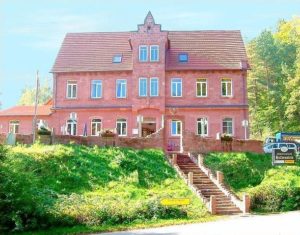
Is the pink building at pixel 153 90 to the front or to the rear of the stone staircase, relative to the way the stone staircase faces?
to the rear

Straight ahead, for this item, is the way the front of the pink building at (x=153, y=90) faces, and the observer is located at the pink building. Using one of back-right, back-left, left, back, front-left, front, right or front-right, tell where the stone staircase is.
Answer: front

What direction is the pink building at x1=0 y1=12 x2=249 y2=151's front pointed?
toward the camera

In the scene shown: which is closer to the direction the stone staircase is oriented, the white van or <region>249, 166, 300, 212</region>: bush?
the bush

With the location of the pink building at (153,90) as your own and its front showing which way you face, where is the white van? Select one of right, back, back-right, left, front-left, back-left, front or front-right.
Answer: front-left

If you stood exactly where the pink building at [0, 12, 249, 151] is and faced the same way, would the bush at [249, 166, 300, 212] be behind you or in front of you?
in front

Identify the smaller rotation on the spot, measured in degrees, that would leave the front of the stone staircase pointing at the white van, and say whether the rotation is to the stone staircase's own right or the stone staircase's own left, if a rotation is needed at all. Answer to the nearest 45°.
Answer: approximately 90° to the stone staircase's own left

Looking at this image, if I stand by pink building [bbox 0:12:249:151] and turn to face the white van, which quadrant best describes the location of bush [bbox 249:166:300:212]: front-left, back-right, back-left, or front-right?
front-right

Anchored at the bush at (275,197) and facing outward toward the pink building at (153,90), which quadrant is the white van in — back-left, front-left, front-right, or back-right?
front-right

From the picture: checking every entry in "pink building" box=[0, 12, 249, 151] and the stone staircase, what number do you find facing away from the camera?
0

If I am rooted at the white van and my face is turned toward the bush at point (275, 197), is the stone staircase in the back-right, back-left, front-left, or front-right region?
front-right

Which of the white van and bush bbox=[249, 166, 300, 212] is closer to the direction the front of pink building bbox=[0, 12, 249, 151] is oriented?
the bush
